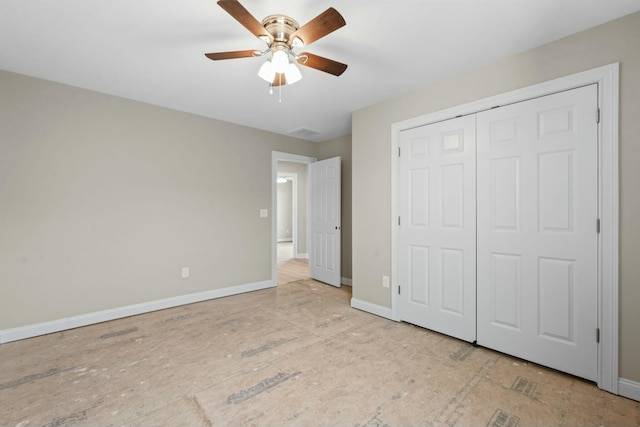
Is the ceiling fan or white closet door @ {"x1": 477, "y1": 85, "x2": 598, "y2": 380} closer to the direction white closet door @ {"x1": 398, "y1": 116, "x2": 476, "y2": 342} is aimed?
the ceiling fan

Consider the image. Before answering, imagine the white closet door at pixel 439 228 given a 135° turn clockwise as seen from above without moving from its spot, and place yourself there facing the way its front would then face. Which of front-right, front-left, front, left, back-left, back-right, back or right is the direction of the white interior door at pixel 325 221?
front-left

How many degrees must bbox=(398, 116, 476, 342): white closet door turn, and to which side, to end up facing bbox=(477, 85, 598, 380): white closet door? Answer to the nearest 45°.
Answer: approximately 90° to its left

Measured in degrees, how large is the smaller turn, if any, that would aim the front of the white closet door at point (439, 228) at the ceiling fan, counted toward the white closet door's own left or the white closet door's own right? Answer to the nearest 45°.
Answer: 0° — it already faces it

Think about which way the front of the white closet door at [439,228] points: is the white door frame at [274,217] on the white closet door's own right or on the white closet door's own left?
on the white closet door's own right

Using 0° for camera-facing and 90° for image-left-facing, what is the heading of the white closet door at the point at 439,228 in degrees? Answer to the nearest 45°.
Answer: approximately 45°

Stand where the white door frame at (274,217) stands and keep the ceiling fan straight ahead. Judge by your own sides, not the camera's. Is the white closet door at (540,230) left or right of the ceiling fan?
left
